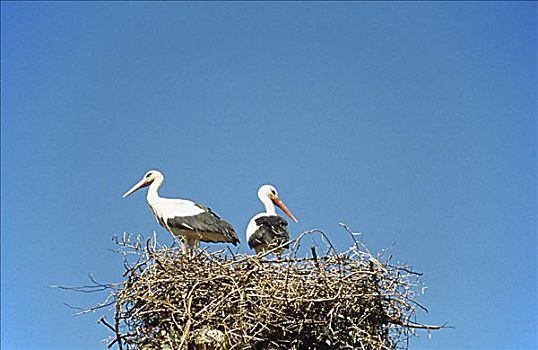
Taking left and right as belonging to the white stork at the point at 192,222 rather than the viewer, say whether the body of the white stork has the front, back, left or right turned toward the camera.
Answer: left

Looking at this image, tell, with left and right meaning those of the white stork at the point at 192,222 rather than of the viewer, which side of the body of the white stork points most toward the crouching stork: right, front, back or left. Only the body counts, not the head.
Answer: back
